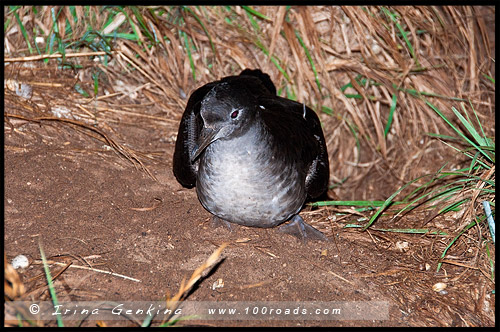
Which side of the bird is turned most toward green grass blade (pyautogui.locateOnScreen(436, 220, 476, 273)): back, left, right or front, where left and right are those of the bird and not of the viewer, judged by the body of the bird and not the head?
left

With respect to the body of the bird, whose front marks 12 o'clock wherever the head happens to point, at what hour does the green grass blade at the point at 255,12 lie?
The green grass blade is roughly at 6 o'clock from the bird.

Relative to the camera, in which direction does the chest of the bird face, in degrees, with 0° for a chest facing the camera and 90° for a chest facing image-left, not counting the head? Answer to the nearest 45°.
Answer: approximately 0°

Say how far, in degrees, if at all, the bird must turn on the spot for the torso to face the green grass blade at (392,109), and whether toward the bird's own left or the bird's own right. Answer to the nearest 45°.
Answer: approximately 135° to the bird's own left

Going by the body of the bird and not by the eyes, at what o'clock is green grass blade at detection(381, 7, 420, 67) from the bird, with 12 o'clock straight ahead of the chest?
The green grass blade is roughly at 7 o'clock from the bird.
